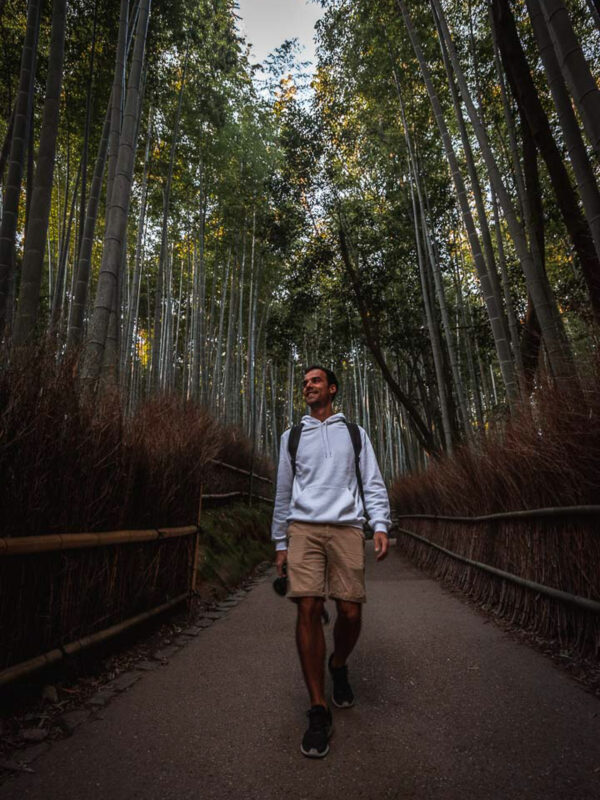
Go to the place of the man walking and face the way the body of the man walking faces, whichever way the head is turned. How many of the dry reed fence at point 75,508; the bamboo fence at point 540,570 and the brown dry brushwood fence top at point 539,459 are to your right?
1

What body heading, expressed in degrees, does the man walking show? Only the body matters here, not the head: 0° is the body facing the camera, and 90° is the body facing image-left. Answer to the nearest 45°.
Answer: approximately 0°

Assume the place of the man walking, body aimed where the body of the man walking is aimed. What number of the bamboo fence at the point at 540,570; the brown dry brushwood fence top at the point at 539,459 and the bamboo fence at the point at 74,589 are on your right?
1

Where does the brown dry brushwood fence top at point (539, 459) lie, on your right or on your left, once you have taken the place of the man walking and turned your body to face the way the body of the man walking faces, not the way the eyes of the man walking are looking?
on your left

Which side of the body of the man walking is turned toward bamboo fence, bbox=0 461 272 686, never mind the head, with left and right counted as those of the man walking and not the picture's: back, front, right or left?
right

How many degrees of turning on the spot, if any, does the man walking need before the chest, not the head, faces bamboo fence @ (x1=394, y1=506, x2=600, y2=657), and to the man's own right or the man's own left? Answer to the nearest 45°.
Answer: approximately 135° to the man's own left

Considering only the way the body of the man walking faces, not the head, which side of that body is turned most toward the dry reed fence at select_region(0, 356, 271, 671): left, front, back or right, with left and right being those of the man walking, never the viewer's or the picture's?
right

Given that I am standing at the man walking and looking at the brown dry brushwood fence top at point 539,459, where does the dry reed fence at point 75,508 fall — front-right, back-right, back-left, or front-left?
back-left

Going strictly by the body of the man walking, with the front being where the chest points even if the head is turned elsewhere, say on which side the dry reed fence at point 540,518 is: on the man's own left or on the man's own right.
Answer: on the man's own left
